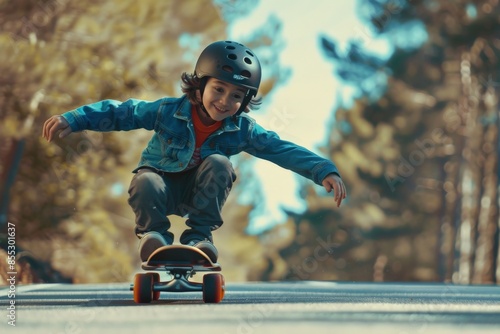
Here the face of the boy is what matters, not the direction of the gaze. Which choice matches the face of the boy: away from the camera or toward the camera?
toward the camera

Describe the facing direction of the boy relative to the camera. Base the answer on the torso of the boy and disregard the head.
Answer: toward the camera
